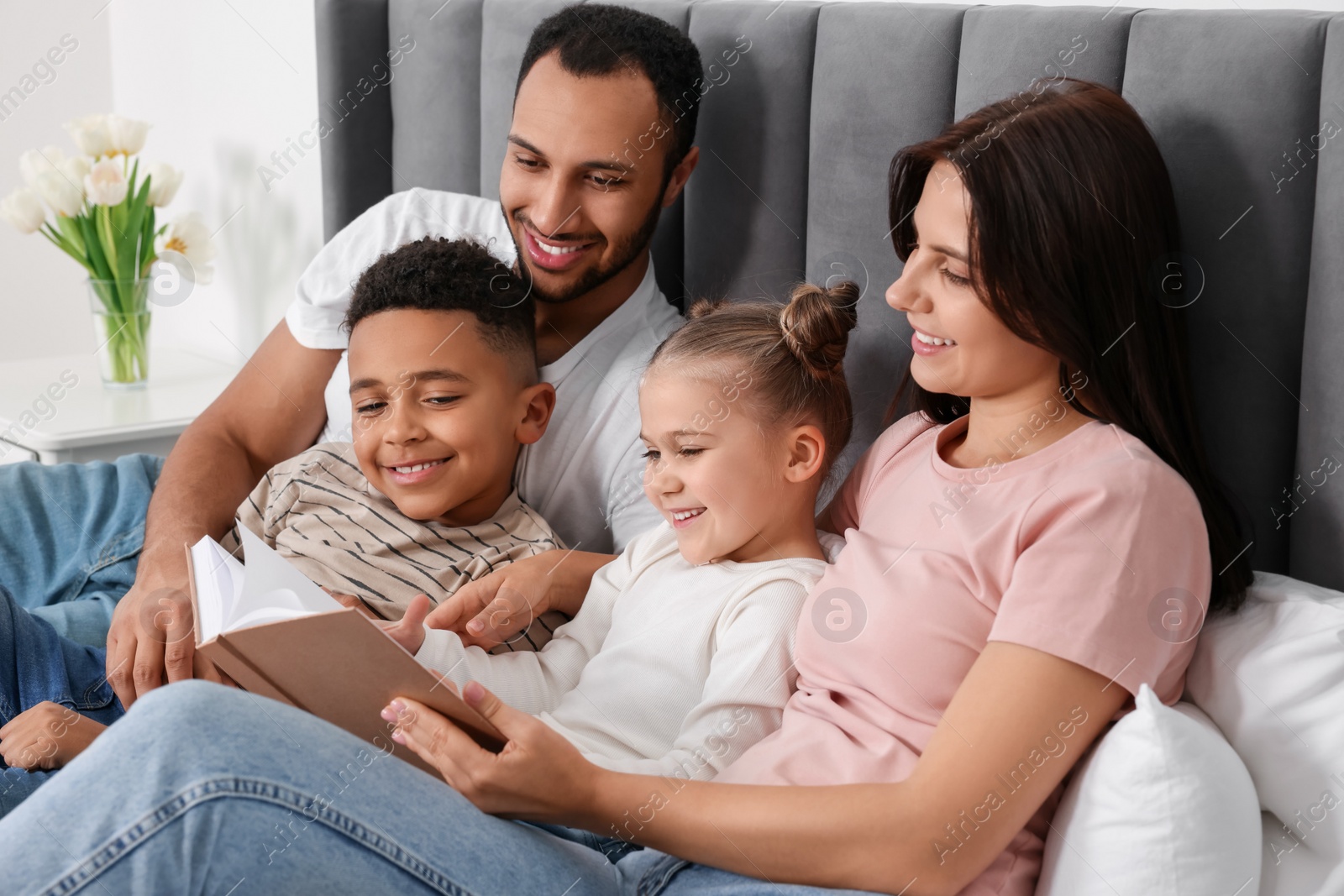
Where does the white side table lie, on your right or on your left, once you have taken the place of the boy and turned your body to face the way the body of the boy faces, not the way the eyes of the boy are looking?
on your right

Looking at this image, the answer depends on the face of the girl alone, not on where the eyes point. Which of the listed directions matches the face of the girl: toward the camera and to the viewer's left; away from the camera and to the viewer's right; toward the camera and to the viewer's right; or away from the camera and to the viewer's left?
toward the camera and to the viewer's left

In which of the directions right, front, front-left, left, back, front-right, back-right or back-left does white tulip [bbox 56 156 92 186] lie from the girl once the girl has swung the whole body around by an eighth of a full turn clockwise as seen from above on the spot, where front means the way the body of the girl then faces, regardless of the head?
front-right

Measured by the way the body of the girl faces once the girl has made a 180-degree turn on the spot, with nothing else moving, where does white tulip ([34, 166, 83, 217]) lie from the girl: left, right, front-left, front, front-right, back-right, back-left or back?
left

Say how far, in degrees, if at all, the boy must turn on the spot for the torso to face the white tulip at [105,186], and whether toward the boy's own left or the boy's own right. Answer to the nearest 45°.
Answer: approximately 135° to the boy's own right

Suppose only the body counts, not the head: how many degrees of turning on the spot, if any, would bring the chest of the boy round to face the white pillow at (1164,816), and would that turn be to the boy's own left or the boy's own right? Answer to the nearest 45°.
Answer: approximately 90° to the boy's own left

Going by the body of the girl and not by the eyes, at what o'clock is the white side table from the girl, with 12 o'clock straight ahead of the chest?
The white side table is roughly at 3 o'clock from the girl.

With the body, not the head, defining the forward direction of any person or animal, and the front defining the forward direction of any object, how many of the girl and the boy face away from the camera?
0

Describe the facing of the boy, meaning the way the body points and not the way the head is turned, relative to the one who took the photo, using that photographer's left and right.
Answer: facing the viewer and to the left of the viewer

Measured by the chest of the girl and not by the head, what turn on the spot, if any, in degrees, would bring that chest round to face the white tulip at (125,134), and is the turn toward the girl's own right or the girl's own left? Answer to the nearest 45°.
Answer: approximately 90° to the girl's own right

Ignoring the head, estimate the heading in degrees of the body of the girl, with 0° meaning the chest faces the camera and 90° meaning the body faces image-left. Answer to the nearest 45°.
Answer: approximately 45°
